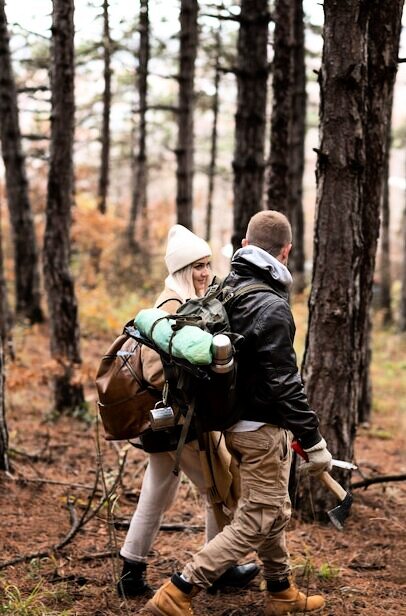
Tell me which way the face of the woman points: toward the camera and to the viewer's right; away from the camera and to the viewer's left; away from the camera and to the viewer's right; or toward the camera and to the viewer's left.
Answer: toward the camera and to the viewer's right

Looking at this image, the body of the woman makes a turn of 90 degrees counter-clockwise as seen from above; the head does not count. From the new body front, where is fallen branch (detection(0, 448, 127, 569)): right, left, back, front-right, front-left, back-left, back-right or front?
front-left
